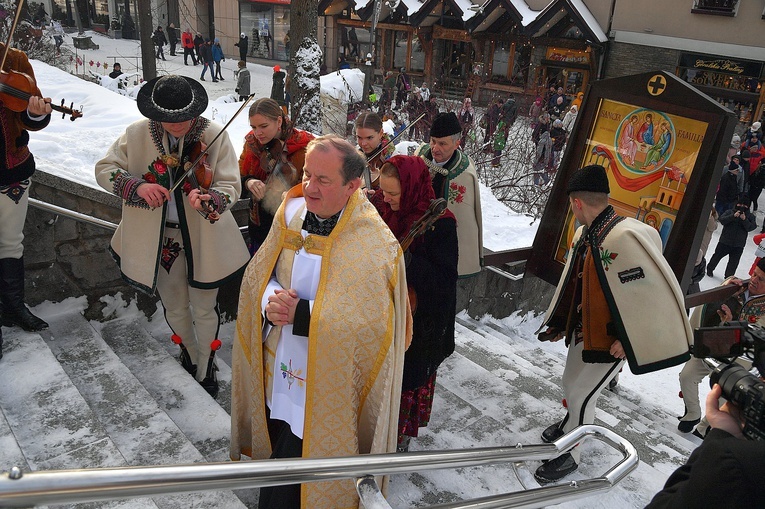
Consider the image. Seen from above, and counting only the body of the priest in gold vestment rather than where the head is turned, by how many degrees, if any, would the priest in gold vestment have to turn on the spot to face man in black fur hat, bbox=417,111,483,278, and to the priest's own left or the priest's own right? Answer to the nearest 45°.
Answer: approximately 180°

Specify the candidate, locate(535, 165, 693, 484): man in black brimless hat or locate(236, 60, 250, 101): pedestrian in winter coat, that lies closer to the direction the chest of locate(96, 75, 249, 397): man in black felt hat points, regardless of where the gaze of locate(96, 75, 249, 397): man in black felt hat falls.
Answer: the man in black brimless hat

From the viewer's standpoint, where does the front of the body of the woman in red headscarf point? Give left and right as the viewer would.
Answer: facing to the left of the viewer

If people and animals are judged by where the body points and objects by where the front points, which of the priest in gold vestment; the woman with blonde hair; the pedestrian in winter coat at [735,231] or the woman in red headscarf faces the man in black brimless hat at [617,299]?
the pedestrian in winter coat

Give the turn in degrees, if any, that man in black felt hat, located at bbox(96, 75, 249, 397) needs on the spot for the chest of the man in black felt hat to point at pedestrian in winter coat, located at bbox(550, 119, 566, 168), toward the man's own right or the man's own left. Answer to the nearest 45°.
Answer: approximately 135° to the man's own left

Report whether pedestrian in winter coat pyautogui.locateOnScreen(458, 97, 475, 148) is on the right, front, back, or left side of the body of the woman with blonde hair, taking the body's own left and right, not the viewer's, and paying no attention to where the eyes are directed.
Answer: back

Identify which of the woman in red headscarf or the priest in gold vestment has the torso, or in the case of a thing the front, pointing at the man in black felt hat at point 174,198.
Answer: the woman in red headscarf

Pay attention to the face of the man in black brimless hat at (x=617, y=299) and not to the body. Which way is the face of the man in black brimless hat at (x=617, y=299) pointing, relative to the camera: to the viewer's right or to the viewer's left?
to the viewer's left

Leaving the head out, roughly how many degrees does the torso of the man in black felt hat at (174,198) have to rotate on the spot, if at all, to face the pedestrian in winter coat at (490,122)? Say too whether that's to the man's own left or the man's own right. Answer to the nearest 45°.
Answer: approximately 135° to the man's own left

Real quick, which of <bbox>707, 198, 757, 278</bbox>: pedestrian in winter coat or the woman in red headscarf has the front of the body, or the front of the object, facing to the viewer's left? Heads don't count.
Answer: the woman in red headscarf
